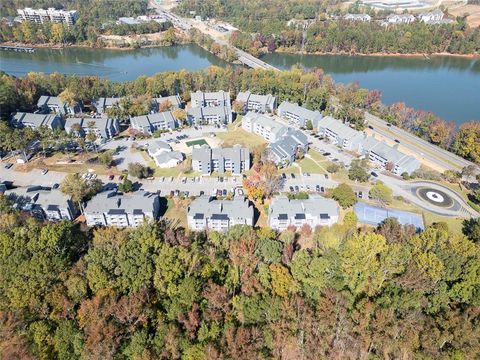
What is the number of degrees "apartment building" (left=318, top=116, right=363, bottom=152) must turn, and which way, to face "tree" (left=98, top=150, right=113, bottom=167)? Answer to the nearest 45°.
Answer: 0° — it already faces it

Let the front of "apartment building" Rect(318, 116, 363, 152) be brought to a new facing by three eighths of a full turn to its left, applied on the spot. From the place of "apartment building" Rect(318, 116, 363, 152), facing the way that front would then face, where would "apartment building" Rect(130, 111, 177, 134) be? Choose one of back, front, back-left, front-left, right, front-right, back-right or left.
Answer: back

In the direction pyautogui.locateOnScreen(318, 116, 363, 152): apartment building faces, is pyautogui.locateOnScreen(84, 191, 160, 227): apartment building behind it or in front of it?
in front

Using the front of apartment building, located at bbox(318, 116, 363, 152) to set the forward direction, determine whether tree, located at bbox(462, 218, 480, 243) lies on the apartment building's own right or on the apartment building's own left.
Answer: on the apartment building's own left

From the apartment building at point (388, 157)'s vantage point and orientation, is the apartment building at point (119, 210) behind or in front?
in front

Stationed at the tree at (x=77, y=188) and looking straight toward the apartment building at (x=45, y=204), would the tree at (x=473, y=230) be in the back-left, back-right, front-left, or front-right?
back-left

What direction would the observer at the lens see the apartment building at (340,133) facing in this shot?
facing the viewer and to the left of the viewer

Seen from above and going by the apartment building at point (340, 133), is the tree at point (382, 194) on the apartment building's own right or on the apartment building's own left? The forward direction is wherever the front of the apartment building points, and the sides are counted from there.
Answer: on the apartment building's own left

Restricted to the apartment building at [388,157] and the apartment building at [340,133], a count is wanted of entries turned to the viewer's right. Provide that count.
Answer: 0

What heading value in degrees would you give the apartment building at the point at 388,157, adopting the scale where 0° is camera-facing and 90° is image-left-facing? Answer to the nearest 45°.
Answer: approximately 45°

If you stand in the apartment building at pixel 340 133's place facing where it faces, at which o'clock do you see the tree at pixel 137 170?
The tree is roughly at 12 o'clock from the apartment building.
